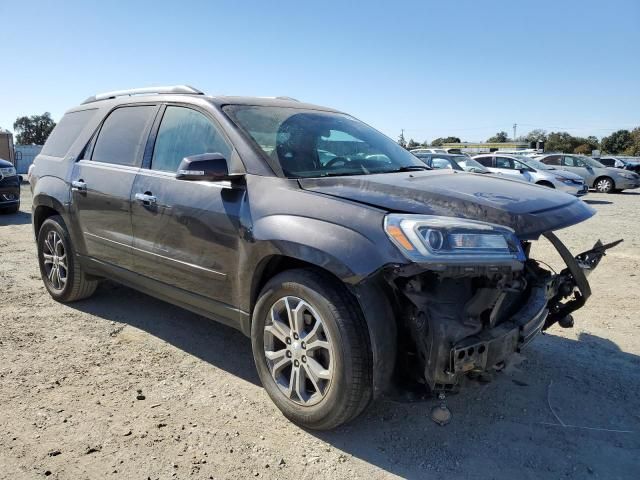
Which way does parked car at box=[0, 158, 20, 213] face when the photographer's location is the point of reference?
facing the viewer and to the right of the viewer

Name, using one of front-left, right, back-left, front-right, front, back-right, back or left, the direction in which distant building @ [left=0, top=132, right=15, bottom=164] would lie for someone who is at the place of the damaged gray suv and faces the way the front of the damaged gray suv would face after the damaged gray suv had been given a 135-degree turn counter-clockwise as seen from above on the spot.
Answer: front-left

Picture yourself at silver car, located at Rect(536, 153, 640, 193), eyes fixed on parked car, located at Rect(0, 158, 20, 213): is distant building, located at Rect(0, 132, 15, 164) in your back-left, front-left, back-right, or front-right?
front-right

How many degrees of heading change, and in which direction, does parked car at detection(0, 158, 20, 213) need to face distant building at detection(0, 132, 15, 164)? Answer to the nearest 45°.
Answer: approximately 135° to its left

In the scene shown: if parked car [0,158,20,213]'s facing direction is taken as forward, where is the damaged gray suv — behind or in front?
in front

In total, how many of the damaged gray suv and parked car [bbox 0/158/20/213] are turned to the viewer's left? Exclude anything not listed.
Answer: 0

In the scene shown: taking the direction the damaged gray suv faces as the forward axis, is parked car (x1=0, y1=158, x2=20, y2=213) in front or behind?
behind

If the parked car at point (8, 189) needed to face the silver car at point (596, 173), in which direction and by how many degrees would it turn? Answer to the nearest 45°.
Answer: approximately 45° to its left

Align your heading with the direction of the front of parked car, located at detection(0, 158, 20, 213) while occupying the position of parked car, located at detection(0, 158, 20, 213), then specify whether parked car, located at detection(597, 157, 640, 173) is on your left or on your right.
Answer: on your left

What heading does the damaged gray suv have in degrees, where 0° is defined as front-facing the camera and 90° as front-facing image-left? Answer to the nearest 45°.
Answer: approximately 315°
